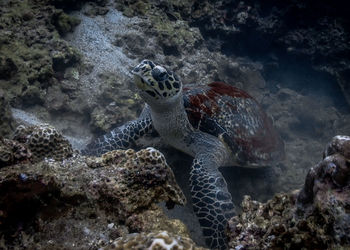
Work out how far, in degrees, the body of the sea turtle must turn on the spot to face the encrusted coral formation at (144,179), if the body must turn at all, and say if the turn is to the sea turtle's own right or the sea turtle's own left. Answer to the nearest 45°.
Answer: approximately 45° to the sea turtle's own left

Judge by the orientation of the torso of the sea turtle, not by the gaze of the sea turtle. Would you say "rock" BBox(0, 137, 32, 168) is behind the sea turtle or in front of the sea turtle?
in front

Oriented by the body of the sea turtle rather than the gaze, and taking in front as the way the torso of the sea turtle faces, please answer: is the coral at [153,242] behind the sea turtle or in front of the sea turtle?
in front

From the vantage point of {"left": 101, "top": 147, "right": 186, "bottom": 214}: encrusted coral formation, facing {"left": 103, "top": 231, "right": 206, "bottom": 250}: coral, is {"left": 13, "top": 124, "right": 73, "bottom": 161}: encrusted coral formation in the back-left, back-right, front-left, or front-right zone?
back-right

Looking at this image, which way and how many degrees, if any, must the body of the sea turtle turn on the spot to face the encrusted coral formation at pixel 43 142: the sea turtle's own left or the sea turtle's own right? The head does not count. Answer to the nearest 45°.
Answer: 0° — it already faces it

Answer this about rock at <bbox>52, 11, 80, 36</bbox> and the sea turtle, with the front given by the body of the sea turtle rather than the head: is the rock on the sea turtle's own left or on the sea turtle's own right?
on the sea turtle's own right

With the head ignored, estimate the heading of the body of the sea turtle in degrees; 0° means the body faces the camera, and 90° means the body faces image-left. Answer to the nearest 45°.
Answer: approximately 45°
